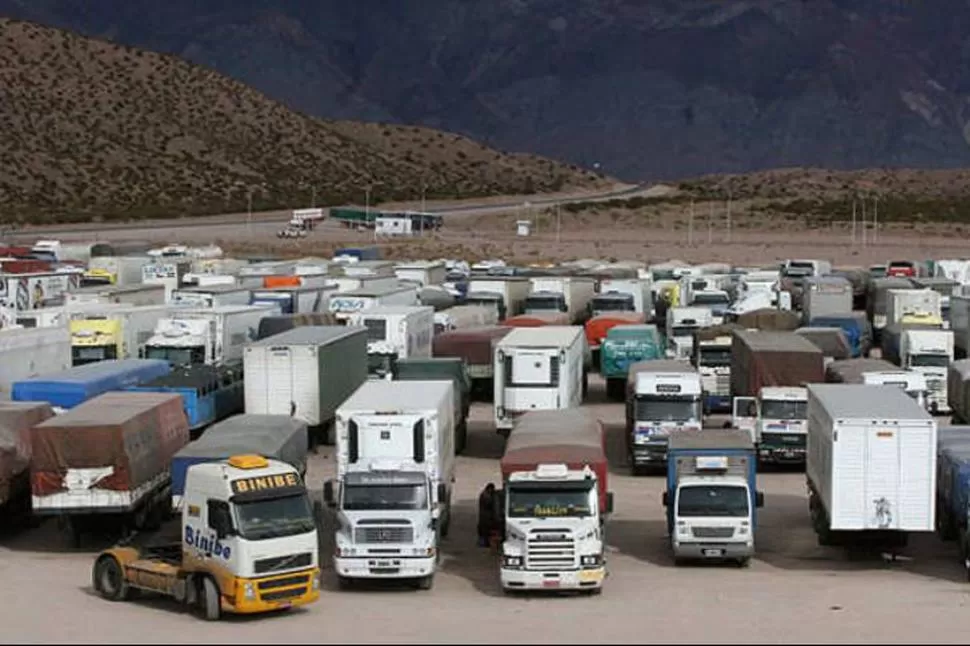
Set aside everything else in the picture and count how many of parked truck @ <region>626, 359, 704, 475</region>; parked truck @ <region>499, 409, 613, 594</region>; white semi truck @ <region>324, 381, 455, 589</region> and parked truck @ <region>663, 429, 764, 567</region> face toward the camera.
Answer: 4

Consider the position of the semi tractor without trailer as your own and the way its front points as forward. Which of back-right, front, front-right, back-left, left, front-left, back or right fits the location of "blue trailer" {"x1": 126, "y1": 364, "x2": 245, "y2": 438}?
back-left

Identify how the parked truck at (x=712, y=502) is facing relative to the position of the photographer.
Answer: facing the viewer

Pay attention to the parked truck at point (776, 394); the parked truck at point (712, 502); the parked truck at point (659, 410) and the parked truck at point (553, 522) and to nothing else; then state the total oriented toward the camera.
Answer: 4

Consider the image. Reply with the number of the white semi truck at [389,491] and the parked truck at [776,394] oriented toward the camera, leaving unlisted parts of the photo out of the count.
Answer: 2

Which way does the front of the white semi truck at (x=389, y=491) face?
toward the camera

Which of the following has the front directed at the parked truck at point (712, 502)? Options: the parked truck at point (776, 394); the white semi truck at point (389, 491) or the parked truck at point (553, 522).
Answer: the parked truck at point (776, 394)

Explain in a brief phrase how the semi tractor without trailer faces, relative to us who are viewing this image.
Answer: facing the viewer and to the right of the viewer

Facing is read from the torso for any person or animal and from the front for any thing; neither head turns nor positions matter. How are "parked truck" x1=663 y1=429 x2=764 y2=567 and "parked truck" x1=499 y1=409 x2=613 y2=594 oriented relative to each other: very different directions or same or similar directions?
same or similar directions

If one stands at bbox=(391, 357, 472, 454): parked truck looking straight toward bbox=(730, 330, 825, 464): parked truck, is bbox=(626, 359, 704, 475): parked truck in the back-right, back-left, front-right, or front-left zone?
front-right

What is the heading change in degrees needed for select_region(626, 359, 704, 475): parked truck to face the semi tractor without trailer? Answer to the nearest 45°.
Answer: approximately 45° to its right

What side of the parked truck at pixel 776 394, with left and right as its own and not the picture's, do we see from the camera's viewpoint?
front
